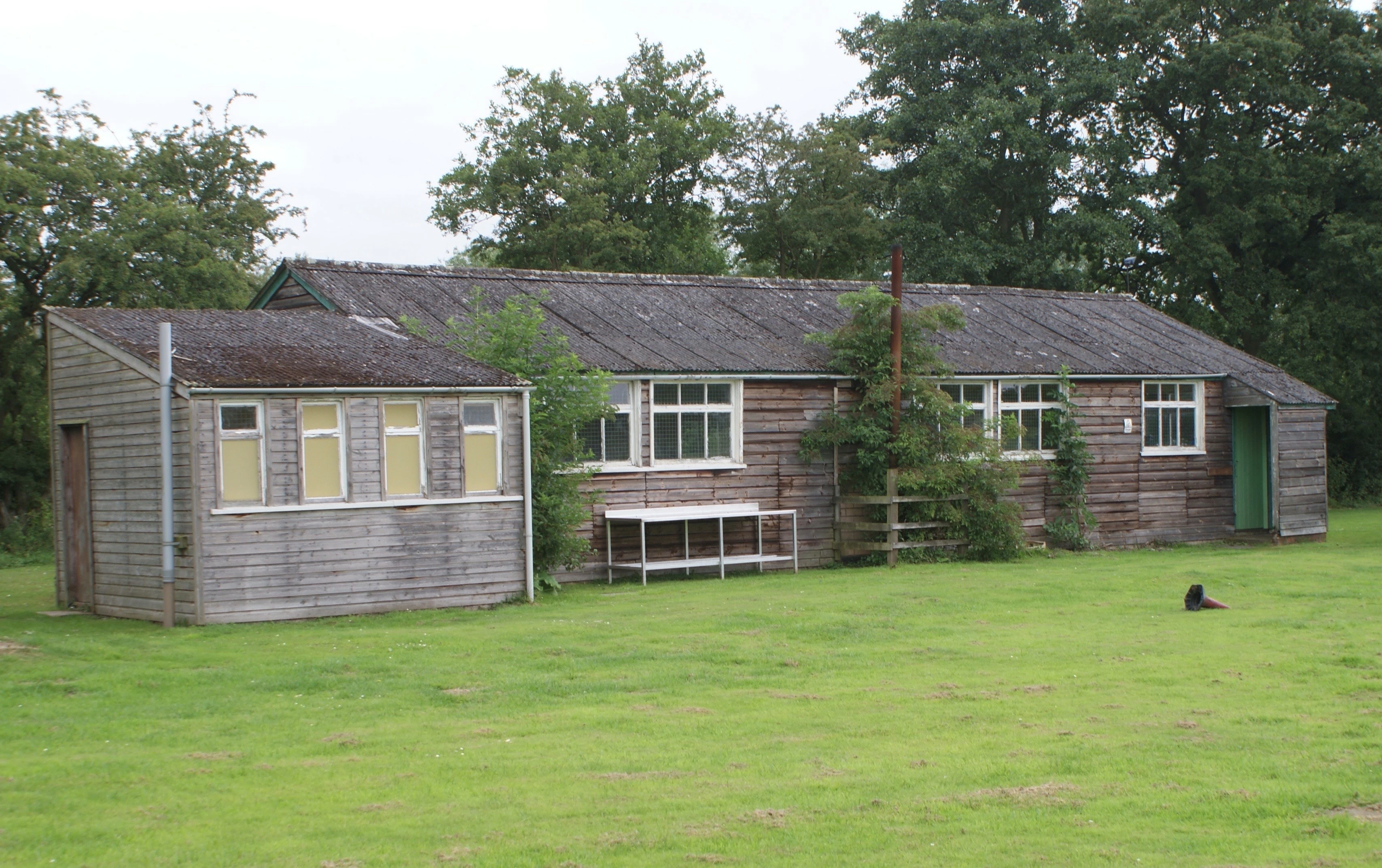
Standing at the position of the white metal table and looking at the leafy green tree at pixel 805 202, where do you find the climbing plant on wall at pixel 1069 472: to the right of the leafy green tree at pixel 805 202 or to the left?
right

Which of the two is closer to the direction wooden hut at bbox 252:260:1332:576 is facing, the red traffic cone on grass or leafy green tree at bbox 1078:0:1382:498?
the red traffic cone on grass

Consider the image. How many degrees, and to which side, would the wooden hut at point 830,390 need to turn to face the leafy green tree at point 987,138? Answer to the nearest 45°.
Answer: approximately 180°

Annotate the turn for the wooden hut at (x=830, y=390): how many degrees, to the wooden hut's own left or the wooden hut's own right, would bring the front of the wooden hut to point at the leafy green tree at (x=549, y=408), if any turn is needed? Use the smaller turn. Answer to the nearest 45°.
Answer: approximately 45° to the wooden hut's own right

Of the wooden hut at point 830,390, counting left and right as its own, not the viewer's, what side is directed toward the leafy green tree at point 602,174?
back

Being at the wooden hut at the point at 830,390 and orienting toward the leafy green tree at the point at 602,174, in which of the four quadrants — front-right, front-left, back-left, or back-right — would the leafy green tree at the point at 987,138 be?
front-right

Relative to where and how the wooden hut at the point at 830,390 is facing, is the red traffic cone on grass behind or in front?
in front

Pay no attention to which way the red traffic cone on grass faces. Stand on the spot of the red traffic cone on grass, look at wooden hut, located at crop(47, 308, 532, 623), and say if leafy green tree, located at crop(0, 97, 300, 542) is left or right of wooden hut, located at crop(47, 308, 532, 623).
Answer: right

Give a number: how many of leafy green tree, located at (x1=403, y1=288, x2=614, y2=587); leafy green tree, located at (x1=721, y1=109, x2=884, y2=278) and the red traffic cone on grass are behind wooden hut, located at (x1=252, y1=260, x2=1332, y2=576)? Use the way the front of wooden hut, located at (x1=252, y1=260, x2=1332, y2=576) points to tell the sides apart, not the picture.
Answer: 1

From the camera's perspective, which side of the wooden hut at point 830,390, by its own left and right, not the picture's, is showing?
front

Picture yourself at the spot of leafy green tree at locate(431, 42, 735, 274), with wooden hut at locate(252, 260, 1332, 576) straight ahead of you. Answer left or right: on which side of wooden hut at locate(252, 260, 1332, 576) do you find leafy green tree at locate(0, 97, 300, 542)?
right

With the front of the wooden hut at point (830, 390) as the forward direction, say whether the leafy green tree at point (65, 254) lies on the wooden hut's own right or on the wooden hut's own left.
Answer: on the wooden hut's own right

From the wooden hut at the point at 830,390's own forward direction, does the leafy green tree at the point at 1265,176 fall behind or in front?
behind

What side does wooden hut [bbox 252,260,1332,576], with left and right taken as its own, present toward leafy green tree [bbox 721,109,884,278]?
back
